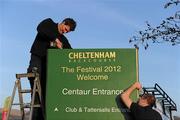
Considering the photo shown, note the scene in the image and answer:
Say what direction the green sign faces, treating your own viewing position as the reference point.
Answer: facing the viewer

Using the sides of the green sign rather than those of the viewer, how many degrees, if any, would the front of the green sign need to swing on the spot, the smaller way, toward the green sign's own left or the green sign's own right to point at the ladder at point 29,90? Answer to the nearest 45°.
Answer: approximately 90° to the green sign's own right
